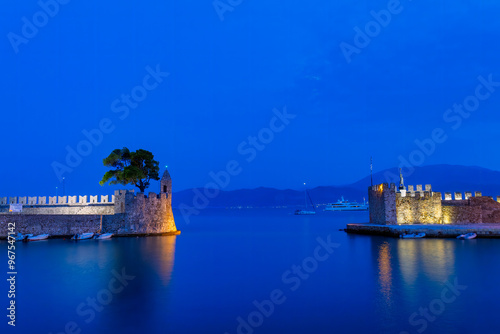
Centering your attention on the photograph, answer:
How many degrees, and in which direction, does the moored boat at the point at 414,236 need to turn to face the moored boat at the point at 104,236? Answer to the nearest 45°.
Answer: approximately 180°

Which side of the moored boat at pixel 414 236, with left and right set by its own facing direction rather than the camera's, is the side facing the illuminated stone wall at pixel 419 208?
left

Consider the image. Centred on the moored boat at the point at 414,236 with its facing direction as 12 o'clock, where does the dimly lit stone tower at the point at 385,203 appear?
The dimly lit stone tower is roughly at 2 o'clock from the moored boat.

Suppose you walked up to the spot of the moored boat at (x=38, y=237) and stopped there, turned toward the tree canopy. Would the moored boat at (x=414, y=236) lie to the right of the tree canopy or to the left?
right
